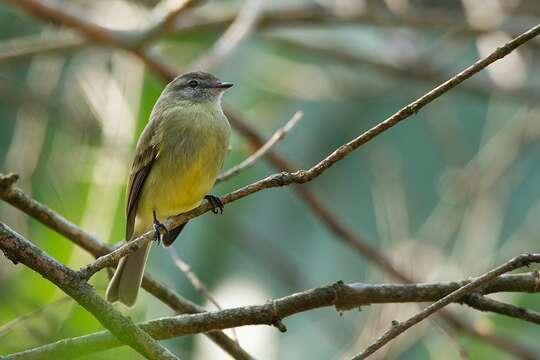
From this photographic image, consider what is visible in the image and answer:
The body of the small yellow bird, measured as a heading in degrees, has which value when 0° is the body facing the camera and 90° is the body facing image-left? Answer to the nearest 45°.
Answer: approximately 315°

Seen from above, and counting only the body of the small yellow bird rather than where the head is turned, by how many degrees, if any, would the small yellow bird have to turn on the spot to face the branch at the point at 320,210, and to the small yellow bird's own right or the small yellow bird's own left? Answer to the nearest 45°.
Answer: approximately 90° to the small yellow bird's own left
